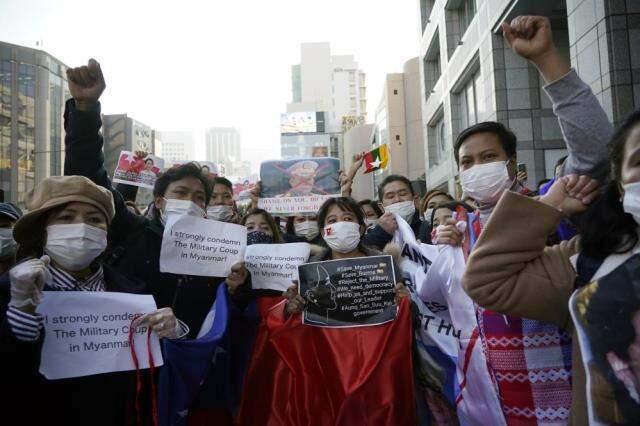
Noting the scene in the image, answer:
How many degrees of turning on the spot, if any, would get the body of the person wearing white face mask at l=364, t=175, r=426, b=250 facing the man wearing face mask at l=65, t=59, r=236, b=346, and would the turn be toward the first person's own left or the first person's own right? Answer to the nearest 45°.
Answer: approximately 45° to the first person's own right

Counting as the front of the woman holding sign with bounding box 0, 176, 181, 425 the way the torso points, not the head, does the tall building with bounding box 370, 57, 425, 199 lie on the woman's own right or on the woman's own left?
on the woman's own left

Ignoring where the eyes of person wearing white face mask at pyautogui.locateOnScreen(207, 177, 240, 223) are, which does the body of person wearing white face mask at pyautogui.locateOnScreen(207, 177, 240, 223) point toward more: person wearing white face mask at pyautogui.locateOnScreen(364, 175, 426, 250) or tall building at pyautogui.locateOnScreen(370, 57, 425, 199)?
the person wearing white face mask

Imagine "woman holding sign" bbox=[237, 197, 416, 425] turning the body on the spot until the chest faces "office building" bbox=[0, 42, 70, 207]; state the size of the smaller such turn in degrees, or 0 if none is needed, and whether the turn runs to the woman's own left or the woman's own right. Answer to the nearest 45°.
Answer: approximately 135° to the woman's own right

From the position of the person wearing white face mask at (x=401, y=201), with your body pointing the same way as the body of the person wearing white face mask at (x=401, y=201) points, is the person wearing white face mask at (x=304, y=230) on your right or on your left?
on your right

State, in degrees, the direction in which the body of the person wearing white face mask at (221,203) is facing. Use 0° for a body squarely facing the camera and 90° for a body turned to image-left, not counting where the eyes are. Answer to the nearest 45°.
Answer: approximately 0°

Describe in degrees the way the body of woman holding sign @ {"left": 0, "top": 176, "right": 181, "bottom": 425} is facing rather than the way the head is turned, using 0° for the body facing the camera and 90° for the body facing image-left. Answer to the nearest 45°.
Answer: approximately 315°

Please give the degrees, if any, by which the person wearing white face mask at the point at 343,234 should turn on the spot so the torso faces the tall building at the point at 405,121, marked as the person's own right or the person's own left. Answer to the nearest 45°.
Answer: approximately 180°

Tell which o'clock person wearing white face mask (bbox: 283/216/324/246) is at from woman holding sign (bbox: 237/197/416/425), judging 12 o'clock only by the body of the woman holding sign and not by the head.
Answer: The person wearing white face mask is roughly at 6 o'clock from the woman holding sign.
